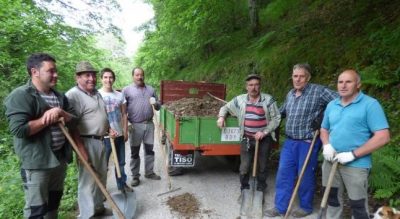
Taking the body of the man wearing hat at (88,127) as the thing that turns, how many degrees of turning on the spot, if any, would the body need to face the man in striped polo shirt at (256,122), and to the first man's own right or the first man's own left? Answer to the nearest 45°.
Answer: approximately 45° to the first man's own left

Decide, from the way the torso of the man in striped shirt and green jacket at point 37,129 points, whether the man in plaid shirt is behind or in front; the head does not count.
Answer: in front

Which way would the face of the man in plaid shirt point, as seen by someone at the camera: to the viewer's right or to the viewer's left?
to the viewer's left

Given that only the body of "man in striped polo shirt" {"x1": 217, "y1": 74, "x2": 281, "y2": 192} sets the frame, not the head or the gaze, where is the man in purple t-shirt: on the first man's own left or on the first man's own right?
on the first man's own right

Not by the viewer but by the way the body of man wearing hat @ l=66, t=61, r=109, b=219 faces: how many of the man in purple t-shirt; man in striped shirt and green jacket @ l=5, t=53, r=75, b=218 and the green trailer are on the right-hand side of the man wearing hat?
1

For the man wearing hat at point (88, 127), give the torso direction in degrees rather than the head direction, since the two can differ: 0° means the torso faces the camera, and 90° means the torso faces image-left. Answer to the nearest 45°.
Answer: approximately 315°

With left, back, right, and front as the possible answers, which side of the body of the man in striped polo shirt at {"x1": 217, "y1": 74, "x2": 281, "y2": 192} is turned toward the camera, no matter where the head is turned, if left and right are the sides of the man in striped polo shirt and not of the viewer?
front

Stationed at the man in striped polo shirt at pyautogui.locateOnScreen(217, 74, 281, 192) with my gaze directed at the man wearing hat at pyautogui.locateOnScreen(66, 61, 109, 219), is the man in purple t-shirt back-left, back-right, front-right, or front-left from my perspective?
front-right

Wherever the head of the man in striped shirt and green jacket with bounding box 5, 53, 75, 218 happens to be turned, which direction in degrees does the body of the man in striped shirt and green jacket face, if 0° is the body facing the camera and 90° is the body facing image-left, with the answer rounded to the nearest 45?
approximately 315°

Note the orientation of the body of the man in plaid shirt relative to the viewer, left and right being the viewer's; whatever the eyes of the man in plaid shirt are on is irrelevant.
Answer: facing the viewer and to the left of the viewer
